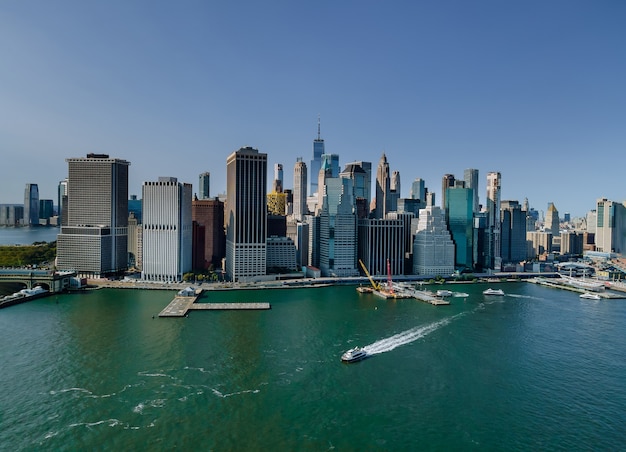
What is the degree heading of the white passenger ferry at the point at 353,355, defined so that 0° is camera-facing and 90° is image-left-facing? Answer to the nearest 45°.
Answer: approximately 45°
